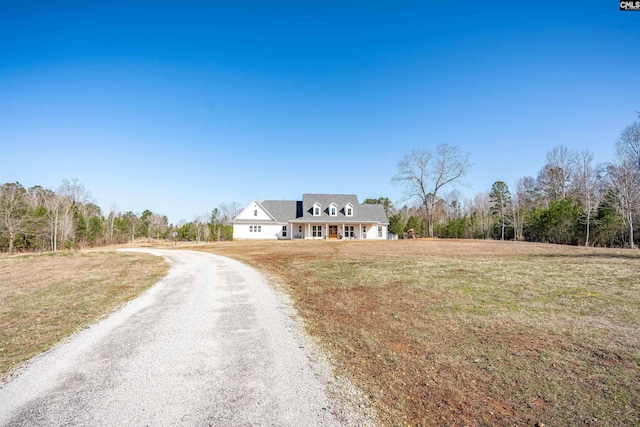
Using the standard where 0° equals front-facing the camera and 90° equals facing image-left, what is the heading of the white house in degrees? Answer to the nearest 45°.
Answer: approximately 0°

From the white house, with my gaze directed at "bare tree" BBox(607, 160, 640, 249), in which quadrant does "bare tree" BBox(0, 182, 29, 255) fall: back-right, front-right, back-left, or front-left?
back-right

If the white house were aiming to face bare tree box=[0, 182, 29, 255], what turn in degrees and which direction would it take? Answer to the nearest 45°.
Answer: approximately 45° to its right

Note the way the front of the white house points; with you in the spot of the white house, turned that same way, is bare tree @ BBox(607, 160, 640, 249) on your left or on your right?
on your left
